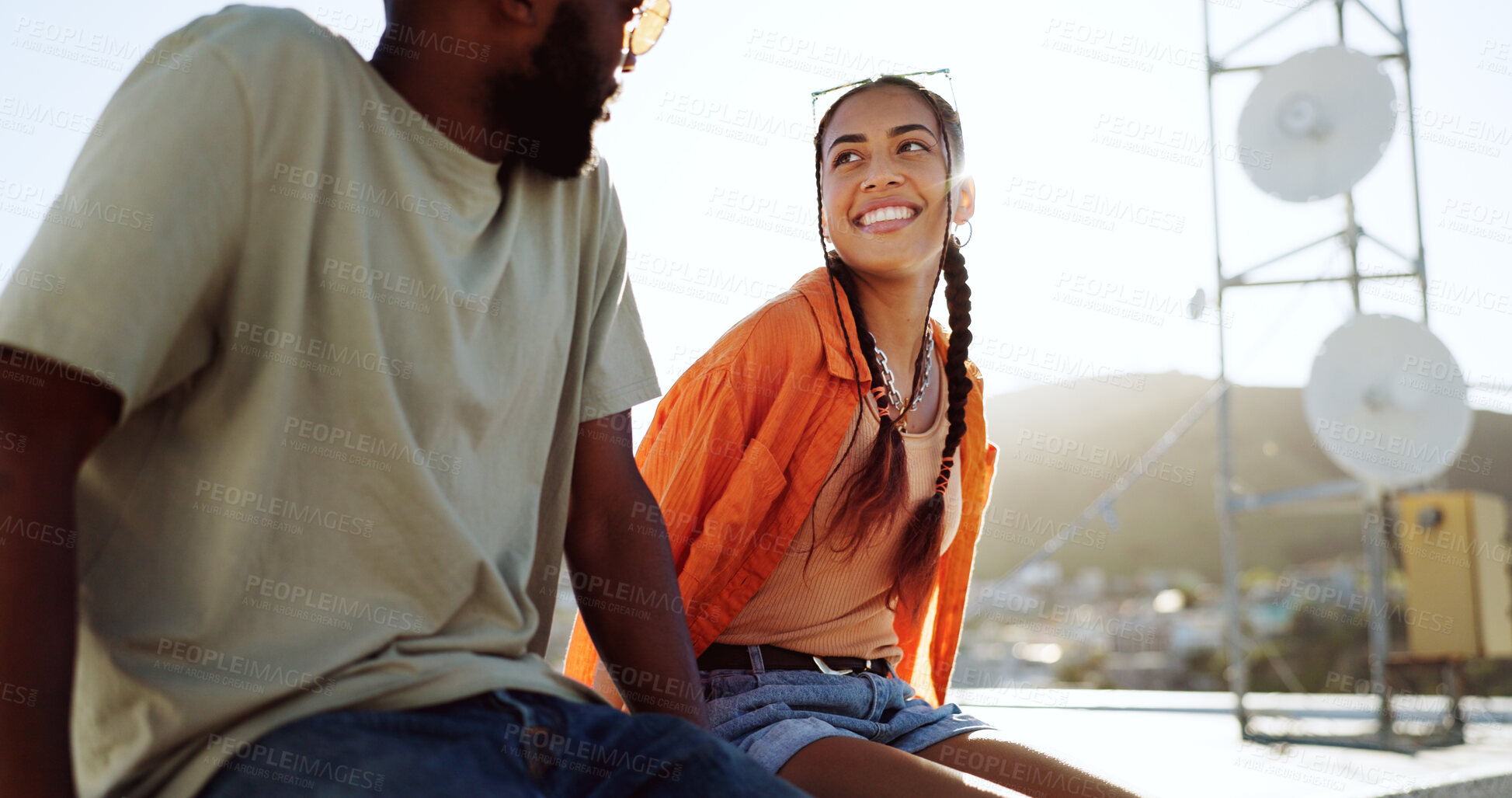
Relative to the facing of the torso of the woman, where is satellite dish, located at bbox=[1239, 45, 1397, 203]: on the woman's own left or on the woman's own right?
on the woman's own left

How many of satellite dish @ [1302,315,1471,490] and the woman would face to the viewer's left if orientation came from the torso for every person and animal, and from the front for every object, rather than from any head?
0

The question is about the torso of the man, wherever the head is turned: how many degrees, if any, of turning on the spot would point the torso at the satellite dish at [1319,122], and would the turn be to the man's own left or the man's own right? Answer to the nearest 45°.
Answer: approximately 90° to the man's own left

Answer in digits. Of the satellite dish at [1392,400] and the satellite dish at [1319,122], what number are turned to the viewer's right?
0

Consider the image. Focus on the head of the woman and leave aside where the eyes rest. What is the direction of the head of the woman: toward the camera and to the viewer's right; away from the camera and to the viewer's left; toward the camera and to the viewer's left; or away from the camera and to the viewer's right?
toward the camera and to the viewer's left

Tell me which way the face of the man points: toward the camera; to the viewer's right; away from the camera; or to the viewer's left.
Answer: to the viewer's right

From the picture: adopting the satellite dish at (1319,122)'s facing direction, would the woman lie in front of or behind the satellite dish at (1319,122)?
in front

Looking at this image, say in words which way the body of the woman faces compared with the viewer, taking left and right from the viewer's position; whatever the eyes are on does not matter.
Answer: facing the viewer and to the right of the viewer

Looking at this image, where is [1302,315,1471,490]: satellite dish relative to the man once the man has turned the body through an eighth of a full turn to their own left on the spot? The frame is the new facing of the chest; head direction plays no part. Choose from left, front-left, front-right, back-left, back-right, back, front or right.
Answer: front-left

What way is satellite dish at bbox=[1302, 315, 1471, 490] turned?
toward the camera
